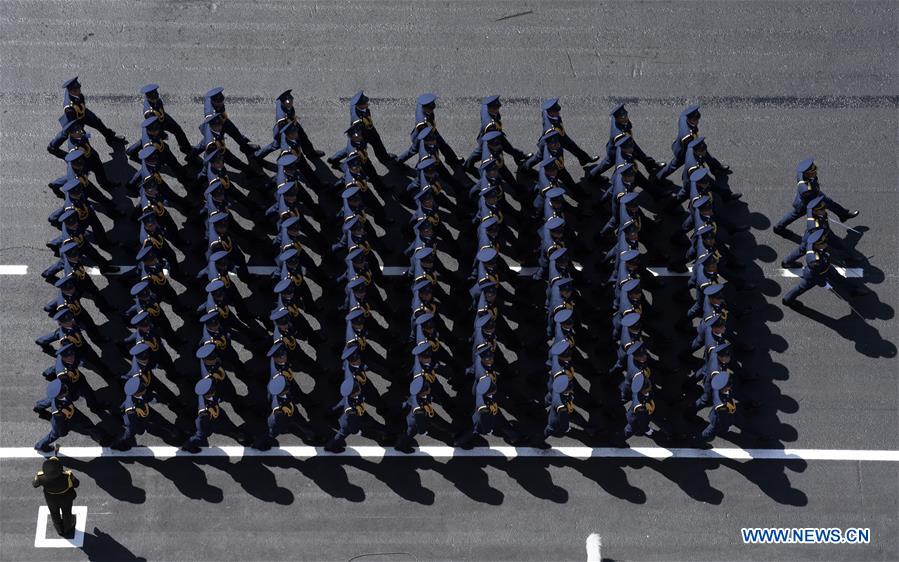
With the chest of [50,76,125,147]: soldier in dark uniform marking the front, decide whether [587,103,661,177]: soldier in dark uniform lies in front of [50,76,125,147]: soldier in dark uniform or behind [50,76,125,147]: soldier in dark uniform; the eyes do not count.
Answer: in front

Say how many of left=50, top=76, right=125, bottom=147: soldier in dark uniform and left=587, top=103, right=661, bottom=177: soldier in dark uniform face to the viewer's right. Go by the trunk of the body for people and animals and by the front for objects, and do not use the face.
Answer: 2

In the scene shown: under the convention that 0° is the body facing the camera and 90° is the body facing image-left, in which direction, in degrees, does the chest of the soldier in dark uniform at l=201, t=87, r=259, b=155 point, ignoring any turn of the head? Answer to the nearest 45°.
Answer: approximately 270°

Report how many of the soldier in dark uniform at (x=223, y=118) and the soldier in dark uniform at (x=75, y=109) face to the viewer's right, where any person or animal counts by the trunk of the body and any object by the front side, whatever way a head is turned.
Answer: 2

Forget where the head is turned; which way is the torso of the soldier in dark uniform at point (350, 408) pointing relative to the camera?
to the viewer's right

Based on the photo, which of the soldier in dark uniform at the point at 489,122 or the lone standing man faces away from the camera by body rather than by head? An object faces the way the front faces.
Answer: the lone standing man

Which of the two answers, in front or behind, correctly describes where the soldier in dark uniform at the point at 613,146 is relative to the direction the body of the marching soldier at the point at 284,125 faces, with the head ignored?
in front

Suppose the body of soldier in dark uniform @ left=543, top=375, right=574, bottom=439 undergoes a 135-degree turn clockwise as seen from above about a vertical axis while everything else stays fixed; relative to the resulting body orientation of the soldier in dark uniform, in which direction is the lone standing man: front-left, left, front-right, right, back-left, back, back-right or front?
front-right

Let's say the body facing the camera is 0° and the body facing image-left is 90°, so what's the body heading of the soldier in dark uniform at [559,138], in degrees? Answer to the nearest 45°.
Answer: approximately 270°

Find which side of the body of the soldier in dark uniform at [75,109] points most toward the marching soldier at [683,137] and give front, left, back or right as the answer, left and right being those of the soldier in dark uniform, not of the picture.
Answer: front

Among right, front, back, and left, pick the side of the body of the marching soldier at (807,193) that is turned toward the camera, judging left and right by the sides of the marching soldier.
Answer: right

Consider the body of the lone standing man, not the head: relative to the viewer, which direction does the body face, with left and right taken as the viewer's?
facing away from the viewer

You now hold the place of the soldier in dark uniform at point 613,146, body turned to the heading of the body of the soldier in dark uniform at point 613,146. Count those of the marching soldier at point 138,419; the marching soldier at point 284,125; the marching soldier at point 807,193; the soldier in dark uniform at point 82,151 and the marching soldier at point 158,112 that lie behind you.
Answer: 4

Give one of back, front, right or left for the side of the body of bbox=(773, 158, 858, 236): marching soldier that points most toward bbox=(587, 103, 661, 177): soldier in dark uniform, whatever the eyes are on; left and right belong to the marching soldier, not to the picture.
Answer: back

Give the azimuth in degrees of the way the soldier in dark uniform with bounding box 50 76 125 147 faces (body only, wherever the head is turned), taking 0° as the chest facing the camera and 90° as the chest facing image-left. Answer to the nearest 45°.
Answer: approximately 270°

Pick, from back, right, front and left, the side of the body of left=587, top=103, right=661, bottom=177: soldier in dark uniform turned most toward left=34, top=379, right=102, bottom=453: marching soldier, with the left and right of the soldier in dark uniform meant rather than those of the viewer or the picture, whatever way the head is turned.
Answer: back
